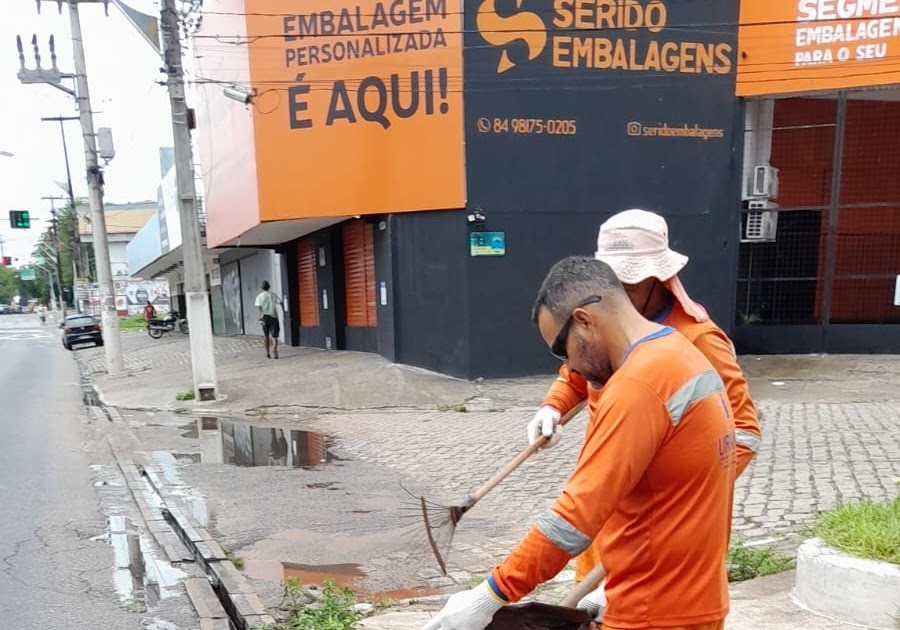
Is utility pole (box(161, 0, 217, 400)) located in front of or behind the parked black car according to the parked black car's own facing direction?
behind

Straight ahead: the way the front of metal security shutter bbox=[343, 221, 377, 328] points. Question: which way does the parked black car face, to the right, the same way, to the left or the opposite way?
to the right

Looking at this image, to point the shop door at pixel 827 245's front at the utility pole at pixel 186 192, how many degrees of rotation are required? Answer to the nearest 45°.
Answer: approximately 45° to its right

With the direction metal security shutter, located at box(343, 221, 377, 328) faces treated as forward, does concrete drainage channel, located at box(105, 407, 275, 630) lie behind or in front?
in front

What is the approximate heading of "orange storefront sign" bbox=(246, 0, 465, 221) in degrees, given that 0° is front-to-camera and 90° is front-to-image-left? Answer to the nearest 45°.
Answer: approximately 45°

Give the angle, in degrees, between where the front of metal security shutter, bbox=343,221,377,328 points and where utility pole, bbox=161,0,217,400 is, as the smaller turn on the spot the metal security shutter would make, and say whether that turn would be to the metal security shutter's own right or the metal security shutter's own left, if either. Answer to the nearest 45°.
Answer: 0° — it already faces it

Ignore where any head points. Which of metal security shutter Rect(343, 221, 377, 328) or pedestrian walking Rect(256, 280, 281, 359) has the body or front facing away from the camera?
the pedestrian walking

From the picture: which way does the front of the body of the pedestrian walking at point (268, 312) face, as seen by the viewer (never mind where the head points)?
away from the camera

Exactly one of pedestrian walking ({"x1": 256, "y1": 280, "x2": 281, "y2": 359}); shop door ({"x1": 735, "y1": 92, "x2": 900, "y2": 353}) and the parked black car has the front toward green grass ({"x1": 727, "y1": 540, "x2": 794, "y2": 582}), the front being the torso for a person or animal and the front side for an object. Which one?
the shop door

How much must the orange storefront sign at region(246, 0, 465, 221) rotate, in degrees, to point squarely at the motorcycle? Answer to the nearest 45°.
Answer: approximately 90° to its right

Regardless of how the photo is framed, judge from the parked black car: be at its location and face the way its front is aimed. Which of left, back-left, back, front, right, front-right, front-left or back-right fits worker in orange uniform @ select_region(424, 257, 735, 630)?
back

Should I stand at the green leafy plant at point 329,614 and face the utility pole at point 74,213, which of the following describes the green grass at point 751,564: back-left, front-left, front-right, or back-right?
back-right
